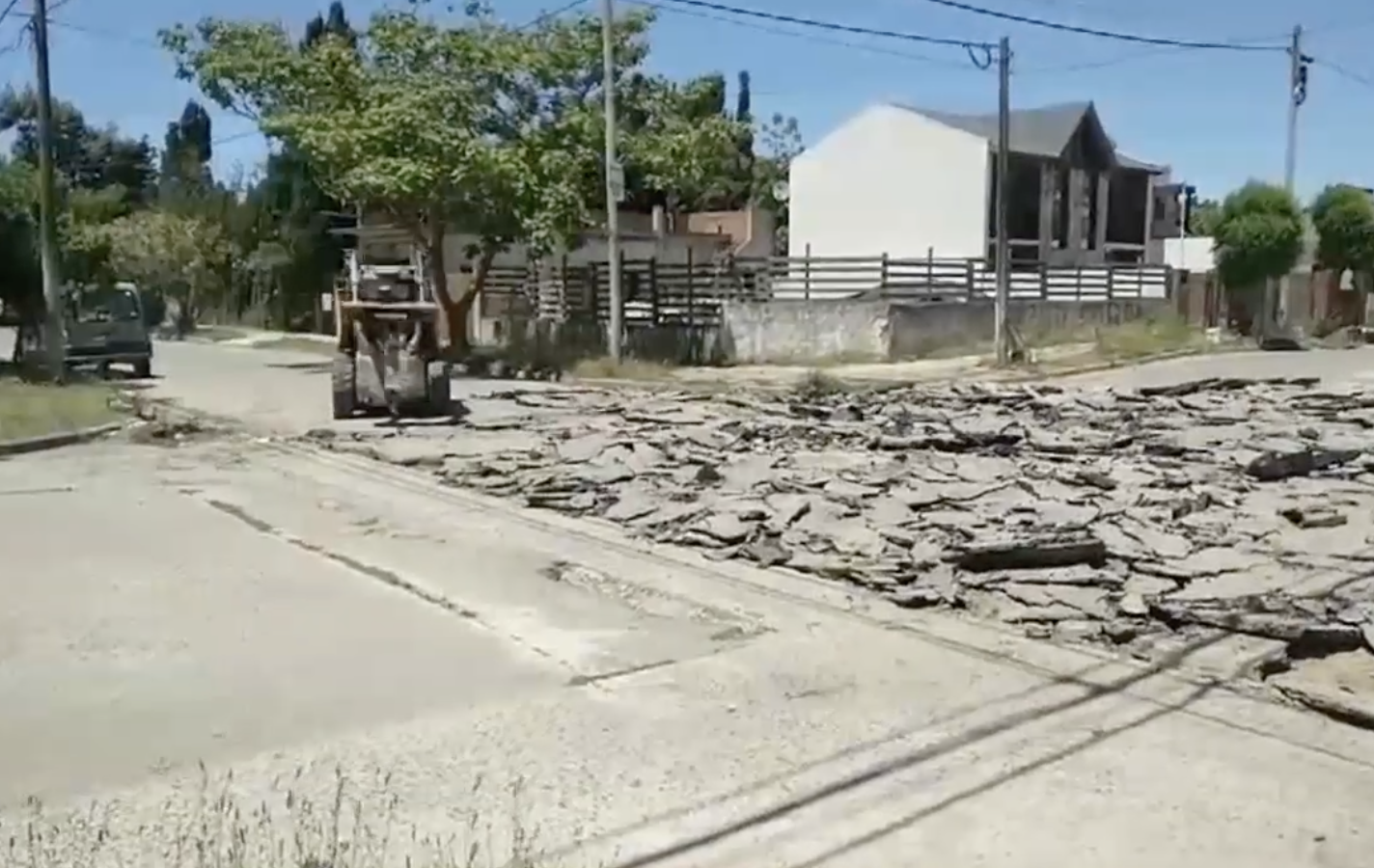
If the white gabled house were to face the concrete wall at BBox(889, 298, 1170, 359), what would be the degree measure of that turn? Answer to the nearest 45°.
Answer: approximately 45° to its right

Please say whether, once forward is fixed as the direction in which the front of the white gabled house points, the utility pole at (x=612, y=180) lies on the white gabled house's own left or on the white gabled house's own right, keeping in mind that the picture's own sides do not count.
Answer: on the white gabled house's own right

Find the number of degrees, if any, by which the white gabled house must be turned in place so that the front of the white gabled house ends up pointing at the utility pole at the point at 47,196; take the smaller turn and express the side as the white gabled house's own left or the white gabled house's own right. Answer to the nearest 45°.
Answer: approximately 90° to the white gabled house's own right

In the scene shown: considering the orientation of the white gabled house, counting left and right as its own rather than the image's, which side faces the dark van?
right

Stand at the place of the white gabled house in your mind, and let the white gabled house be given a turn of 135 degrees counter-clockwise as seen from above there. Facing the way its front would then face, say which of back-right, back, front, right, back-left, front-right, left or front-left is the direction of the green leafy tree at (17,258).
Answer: back-left

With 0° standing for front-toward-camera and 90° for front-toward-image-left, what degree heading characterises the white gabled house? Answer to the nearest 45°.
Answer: approximately 315°

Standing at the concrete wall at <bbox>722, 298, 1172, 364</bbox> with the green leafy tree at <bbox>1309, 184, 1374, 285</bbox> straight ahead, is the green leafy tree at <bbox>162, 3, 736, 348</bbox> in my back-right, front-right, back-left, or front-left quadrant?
back-left
